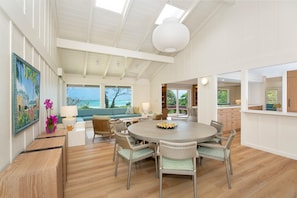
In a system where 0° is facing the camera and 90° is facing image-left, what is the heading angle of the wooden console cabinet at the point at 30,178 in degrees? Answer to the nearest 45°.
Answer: approximately 270°

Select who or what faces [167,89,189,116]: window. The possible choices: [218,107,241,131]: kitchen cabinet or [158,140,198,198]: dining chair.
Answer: the dining chair

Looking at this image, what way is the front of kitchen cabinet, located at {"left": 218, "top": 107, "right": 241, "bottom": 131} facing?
toward the camera

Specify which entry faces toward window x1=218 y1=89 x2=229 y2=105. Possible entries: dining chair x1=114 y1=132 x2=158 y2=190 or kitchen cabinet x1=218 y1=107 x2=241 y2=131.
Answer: the dining chair

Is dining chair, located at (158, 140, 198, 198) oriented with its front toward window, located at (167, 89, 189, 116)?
yes

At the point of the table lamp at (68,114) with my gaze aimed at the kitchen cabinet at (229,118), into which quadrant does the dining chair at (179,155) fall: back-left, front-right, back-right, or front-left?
front-right

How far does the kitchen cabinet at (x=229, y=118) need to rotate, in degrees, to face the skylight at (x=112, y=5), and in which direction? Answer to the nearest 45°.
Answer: approximately 45° to its right

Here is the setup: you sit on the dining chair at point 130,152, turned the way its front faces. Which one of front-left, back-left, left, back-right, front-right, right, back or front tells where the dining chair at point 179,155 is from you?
right

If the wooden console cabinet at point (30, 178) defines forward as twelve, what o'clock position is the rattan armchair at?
The rattan armchair is roughly at 10 o'clock from the wooden console cabinet.

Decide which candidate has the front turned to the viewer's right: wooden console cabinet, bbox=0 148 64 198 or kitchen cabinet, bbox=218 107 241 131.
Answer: the wooden console cabinet

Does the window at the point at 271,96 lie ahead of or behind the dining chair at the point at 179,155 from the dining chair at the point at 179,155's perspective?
ahead

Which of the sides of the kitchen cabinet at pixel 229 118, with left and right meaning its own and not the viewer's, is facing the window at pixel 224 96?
back

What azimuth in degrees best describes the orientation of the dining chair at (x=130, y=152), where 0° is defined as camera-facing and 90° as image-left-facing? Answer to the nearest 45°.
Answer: approximately 225°

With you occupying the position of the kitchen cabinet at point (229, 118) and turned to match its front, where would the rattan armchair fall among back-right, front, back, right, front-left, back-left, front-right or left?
front-right

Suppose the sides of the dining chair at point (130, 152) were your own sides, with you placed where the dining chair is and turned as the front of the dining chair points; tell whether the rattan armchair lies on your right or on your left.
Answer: on your left

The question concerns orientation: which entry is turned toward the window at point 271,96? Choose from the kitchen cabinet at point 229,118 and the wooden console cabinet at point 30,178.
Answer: the wooden console cabinet

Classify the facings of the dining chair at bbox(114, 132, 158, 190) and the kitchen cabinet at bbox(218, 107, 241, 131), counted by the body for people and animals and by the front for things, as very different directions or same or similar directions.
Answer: very different directions

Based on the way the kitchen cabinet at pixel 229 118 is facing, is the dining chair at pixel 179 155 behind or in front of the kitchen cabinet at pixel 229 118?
in front
